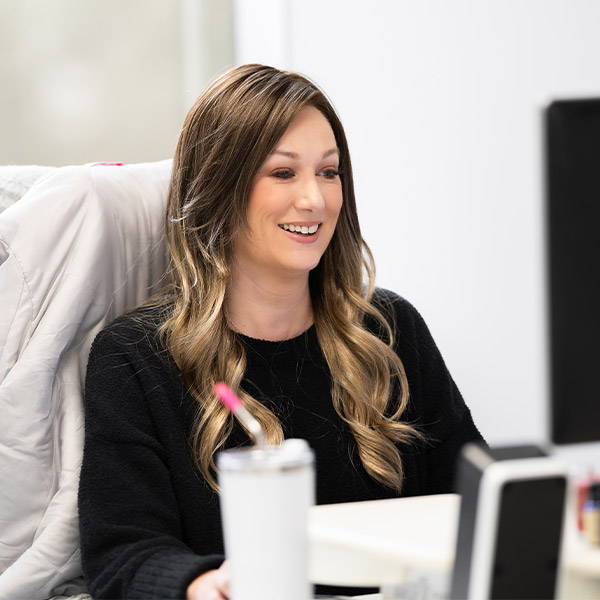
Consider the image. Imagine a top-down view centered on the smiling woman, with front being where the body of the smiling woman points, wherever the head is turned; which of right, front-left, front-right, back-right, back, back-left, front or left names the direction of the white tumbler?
front-right

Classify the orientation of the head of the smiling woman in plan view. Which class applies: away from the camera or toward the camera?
toward the camera

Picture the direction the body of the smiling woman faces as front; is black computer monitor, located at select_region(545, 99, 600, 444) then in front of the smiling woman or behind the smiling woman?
in front

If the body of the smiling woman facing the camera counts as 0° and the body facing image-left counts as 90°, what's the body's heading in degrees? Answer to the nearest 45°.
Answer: approximately 315°
